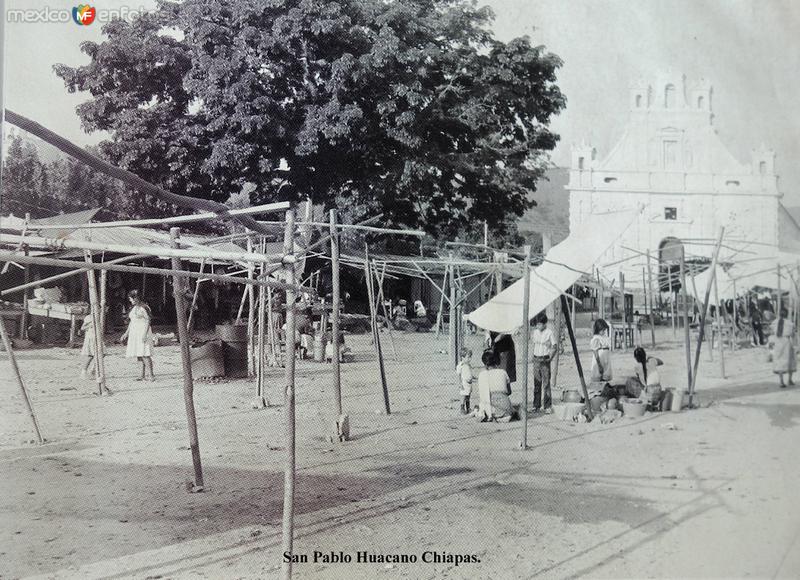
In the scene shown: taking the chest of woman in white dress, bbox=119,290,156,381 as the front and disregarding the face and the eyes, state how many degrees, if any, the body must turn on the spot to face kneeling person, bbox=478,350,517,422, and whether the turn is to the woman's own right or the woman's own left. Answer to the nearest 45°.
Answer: approximately 90° to the woman's own left

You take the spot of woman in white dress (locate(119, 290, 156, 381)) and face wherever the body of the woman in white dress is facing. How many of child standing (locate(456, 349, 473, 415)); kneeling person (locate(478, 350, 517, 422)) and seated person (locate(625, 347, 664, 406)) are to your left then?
3

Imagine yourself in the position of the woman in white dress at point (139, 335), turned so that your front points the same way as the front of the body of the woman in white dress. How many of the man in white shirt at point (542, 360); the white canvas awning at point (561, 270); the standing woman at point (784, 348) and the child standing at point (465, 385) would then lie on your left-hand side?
4

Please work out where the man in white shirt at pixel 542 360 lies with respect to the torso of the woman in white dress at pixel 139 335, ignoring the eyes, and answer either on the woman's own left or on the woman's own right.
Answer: on the woman's own left

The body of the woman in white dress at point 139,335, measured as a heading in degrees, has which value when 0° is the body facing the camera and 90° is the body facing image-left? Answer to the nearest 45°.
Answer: approximately 45°

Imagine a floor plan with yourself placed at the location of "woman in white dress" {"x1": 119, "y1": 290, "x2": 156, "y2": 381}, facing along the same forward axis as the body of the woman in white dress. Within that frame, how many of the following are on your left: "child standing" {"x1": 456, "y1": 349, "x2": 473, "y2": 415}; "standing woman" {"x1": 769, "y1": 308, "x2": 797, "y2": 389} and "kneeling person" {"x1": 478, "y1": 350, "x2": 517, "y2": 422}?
3

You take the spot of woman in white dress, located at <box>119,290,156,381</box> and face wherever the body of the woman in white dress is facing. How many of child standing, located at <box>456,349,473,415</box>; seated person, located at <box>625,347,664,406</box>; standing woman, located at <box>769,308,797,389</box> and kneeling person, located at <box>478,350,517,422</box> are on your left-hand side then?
4

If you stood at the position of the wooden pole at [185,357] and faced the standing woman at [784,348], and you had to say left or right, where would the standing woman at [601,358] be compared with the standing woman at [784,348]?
left

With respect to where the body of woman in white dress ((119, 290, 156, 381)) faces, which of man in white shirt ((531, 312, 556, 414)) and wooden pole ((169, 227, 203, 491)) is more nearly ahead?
the wooden pole

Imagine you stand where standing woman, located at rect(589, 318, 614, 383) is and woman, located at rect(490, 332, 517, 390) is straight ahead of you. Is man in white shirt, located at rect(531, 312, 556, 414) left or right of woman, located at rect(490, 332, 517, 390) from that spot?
left

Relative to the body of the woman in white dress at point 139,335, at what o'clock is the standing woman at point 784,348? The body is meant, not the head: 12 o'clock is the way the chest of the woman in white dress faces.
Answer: The standing woman is roughly at 9 o'clock from the woman in white dress.

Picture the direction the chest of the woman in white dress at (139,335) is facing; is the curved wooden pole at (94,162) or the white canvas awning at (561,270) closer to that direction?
the curved wooden pole

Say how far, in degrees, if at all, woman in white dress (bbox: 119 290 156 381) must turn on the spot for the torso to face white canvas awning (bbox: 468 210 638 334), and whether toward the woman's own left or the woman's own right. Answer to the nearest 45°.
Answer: approximately 90° to the woman's own left
